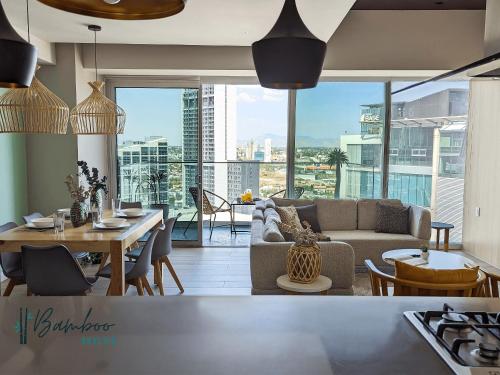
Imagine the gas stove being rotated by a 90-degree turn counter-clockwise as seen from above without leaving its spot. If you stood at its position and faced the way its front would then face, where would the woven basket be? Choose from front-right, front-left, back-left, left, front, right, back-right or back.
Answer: back-left

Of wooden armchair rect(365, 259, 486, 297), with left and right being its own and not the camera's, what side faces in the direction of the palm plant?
front

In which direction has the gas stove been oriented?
toward the camera

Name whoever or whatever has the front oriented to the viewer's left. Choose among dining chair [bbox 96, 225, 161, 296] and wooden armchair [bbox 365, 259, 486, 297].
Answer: dining chair [bbox 96, 225, 161, 296]

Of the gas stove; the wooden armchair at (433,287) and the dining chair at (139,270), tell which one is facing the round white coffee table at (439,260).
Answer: the wooden armchair at (433,287)

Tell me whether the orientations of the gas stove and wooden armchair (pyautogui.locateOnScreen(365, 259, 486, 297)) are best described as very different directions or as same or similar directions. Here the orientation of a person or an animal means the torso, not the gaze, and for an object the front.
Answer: very different directions

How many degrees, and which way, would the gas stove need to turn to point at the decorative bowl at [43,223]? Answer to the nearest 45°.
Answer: approximately 90° to its right

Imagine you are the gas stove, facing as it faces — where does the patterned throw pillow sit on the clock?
The patterned throw pillow is roughly at 5 o'clock from the gas stove.

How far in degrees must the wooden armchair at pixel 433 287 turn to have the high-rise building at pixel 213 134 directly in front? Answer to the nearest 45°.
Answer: approximately 45° to its left

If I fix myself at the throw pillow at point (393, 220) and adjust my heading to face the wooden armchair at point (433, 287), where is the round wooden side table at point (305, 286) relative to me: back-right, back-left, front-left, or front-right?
front-right

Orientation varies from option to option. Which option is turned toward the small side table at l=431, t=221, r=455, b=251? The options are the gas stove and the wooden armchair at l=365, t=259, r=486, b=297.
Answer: the wooden armchair

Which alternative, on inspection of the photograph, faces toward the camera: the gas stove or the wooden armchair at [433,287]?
the gas stove

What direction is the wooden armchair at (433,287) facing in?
away from the camera
